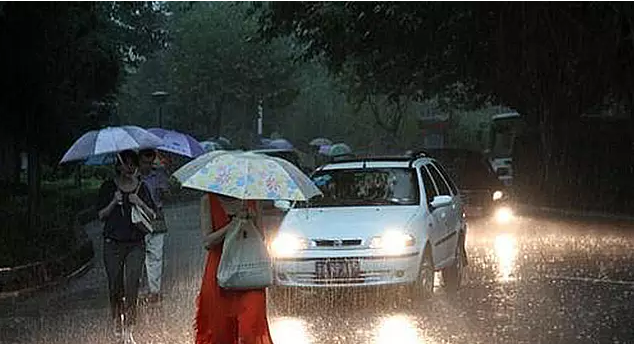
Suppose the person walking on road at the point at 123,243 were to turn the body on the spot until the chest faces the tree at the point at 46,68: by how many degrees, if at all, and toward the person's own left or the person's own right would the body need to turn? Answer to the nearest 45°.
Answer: approximately 180°

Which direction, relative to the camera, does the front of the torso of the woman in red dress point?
toward the camera

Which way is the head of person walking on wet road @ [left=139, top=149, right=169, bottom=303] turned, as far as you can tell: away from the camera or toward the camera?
toward the camera

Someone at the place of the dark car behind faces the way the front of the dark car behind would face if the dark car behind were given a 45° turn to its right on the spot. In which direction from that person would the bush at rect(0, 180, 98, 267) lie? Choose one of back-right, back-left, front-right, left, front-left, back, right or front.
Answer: front

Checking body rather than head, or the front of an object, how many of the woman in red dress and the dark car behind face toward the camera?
2

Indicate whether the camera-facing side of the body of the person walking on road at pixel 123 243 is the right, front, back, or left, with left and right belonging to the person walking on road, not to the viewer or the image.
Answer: front

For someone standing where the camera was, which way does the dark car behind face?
facing the viewer

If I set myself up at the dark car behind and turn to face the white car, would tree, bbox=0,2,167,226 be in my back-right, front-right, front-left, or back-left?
front-right

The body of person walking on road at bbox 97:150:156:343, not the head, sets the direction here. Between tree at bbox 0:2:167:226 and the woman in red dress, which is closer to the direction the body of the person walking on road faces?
the woman in red dress

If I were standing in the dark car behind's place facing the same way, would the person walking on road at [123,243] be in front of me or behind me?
in front
